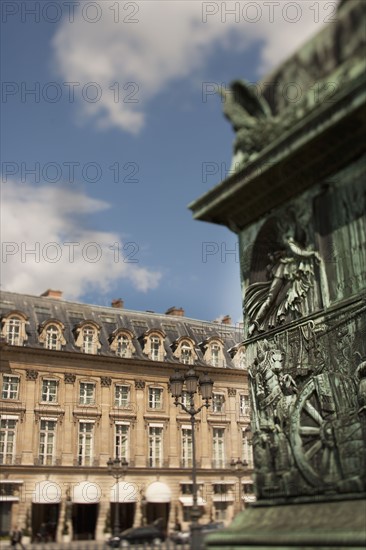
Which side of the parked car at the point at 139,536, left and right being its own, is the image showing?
left

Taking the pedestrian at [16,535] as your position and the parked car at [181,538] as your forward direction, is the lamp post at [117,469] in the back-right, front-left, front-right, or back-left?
front-left

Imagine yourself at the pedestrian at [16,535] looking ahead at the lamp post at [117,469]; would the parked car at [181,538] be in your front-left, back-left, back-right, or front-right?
front-right

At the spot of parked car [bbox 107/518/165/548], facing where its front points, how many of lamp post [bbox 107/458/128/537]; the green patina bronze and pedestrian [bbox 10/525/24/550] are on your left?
1

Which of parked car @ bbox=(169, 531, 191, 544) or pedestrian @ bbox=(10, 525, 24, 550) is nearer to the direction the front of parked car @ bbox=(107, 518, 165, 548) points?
the pedestrian

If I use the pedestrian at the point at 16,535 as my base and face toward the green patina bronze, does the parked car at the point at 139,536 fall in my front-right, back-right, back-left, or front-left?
front-left

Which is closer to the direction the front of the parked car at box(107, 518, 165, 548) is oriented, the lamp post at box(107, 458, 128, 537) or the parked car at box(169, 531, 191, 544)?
the lamp post

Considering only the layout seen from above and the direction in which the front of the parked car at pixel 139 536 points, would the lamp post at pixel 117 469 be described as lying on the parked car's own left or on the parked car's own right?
on the parked car's own right

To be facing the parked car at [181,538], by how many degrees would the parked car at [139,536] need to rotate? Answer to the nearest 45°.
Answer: approximately 135° to its left
